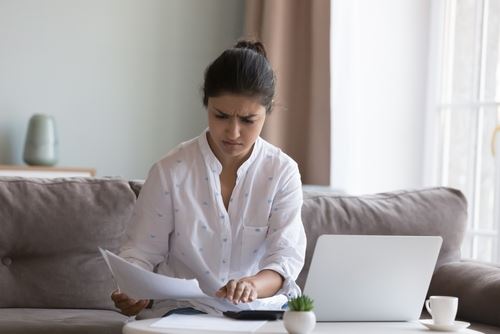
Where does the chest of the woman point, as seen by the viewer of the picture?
toward the camera

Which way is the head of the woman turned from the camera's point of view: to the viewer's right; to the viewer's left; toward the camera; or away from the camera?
toward the camera

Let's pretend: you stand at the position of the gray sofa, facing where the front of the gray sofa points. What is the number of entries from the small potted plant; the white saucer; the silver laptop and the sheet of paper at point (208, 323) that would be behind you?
0

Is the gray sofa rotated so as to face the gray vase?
no

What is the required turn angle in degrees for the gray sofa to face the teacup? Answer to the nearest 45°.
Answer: approximately 45° to its left

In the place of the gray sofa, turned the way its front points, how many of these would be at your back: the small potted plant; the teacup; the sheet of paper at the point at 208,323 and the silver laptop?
0

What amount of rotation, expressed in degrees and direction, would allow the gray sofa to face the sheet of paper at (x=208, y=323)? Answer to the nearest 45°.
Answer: approximately 45° to its left

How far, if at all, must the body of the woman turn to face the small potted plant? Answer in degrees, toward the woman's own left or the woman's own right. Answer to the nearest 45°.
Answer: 0° — they already face it

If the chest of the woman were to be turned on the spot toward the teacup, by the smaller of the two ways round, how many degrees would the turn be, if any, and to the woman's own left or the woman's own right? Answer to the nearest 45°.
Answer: approximately 45° to the woman's own left

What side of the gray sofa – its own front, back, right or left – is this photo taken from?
front

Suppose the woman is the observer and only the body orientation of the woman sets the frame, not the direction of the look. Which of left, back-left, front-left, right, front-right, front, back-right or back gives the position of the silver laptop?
front-left
